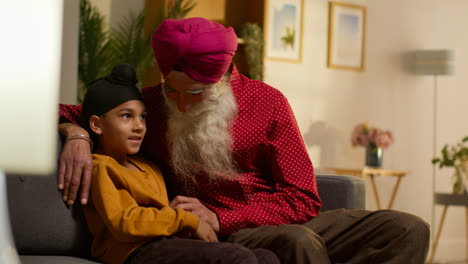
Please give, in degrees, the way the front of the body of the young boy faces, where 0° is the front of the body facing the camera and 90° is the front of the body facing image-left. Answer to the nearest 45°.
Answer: approximately 315°

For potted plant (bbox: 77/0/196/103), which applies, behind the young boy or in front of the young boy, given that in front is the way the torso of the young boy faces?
behind

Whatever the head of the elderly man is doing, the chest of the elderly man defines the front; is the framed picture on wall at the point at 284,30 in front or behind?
behind

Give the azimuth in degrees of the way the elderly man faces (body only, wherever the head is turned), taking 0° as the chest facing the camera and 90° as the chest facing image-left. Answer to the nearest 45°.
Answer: approximately 0°

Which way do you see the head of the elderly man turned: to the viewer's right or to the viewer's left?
to the viewer's left
